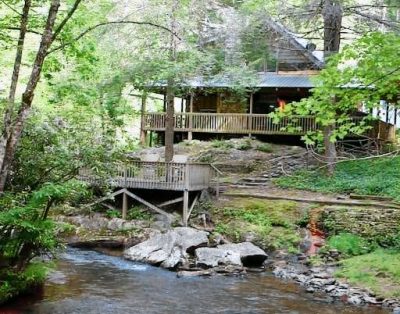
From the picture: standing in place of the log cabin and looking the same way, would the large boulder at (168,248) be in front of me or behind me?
in front

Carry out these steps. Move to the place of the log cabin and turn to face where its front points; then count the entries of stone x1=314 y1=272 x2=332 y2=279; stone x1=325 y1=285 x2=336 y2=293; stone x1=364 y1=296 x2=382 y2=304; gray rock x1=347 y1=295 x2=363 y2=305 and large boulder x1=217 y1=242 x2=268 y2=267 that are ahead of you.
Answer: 5

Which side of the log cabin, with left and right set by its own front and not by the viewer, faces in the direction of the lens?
front

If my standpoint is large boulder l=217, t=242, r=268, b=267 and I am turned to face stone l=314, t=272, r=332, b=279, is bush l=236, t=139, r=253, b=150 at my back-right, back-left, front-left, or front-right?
back-left

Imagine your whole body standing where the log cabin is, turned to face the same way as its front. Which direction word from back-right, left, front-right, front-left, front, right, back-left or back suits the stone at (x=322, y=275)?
front

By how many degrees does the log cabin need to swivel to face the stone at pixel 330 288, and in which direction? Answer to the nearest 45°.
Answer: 0° — it already faces it

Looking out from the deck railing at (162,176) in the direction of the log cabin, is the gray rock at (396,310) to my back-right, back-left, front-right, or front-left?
back-right

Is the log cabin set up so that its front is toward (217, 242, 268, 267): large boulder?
yes

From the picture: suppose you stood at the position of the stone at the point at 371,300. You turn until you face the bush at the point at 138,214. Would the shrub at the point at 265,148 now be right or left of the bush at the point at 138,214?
right

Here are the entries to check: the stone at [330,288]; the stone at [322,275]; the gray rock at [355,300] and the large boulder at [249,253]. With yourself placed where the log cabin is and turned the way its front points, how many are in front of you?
4

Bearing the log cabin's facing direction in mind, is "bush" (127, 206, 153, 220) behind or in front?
in front

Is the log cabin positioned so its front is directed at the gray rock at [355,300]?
yes

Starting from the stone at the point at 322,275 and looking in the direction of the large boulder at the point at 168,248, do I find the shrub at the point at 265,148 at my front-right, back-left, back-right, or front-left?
front-right
